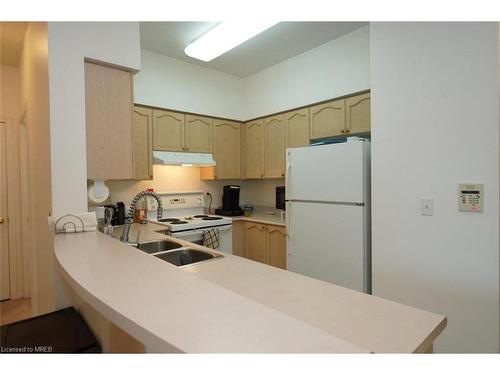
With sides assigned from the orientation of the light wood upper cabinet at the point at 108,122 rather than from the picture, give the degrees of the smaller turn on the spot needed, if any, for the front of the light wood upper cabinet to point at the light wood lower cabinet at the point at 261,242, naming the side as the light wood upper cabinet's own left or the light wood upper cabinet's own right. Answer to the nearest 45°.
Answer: approximately 45° to the light wood upper cabinet's own left

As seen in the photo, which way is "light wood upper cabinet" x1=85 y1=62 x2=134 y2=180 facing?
to the viewer's right

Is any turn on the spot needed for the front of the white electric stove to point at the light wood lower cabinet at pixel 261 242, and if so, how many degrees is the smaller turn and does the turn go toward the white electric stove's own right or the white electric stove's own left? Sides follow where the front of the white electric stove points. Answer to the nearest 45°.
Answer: approximately 45° to the white electric stove's own left

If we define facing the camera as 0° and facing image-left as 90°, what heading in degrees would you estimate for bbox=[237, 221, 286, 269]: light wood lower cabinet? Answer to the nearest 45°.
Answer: approximately 45°

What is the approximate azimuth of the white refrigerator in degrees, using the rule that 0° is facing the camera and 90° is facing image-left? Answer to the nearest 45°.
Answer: approximately 45°

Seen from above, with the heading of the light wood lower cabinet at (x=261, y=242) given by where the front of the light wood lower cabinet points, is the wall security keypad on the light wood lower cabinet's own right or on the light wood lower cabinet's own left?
on the light wood lower cabinet's own left

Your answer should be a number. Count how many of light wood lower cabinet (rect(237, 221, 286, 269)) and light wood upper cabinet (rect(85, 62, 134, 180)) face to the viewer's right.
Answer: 1
